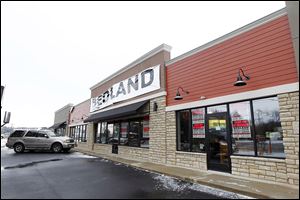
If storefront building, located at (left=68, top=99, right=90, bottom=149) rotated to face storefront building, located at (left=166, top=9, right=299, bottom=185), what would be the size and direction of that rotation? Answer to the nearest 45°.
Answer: approximately 45° to its left

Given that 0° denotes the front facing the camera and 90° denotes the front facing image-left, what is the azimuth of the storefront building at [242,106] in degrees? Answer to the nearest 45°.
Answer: approximately 45°

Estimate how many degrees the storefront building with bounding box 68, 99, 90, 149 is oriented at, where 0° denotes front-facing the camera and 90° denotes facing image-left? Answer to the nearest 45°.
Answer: approximately 45°

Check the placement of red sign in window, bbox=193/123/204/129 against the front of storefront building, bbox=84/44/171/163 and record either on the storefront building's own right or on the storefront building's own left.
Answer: on the storefront building's own left

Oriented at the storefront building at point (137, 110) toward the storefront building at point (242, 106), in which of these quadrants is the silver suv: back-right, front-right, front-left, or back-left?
back-right

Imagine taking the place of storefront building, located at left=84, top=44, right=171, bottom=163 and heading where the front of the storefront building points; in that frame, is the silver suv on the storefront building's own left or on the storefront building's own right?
on the storefront building's own right

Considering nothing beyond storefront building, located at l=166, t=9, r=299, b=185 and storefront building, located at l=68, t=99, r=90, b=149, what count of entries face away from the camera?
0

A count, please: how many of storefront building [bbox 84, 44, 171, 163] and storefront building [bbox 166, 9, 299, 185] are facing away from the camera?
0

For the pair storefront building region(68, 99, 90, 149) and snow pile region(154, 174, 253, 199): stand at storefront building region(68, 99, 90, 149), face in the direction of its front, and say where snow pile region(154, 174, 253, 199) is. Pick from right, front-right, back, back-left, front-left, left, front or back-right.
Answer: front-left

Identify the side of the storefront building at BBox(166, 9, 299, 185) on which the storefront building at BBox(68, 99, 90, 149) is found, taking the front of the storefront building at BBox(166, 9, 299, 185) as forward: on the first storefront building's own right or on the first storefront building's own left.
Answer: on the first storefront building's own right
